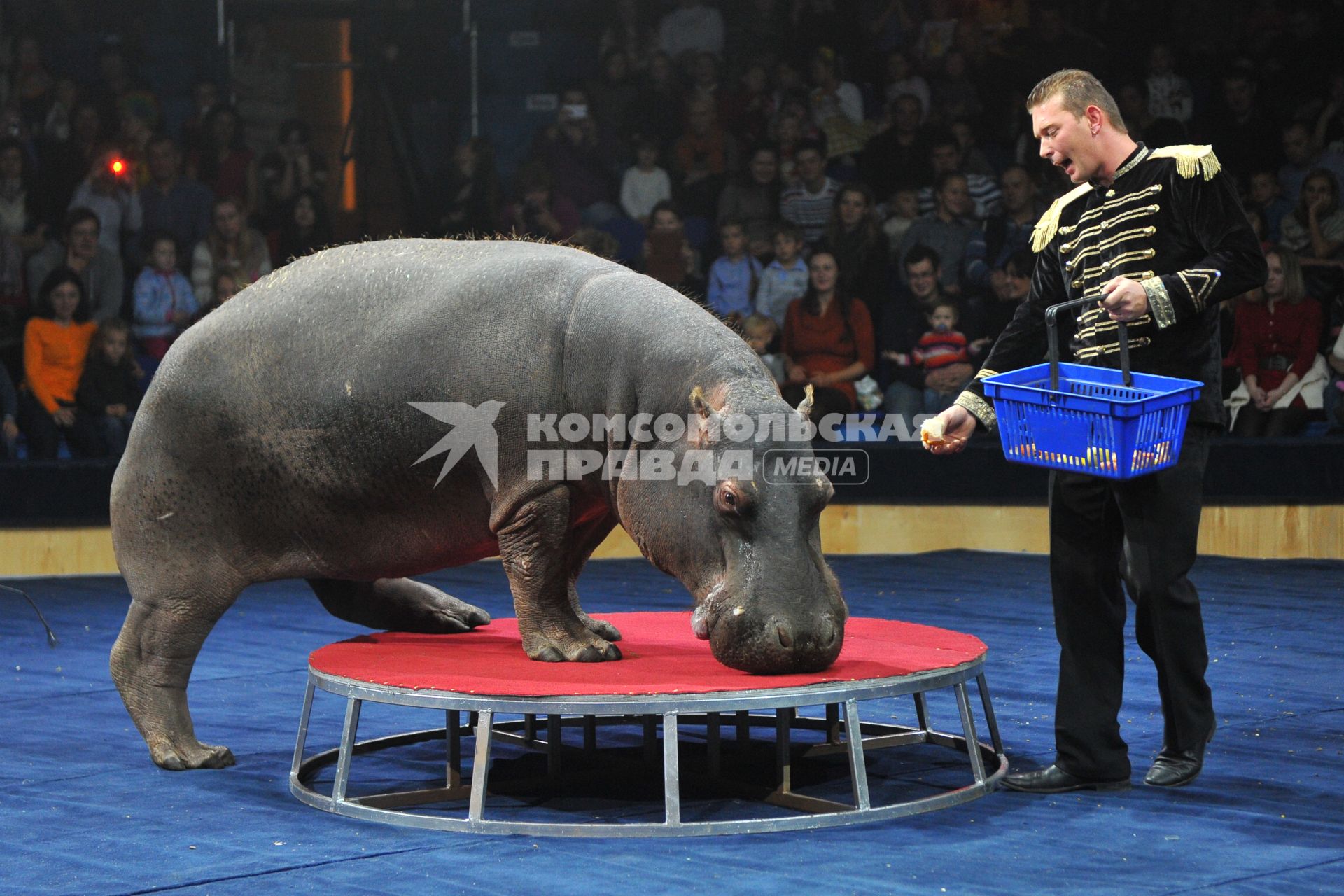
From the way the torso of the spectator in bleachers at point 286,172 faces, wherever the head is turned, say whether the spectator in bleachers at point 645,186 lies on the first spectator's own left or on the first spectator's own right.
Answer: on the first spectator's own left

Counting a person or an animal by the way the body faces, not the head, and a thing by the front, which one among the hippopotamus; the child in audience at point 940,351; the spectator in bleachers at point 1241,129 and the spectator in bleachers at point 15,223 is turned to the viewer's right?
the hippopotamus

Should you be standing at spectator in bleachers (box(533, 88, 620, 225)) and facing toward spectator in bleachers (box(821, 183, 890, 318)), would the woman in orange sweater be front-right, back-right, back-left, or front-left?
back-right

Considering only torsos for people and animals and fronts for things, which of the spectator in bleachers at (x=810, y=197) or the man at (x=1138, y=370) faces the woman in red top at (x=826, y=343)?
the spectator in bleachers

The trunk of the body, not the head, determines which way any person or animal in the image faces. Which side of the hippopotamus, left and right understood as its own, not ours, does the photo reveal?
right

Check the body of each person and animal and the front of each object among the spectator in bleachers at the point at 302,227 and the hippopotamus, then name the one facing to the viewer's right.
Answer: the hippopotamus

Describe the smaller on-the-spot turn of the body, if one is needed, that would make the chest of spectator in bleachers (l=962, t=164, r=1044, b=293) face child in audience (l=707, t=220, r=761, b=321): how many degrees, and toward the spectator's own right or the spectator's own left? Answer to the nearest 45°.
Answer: approximately 90° to the spectator's own right

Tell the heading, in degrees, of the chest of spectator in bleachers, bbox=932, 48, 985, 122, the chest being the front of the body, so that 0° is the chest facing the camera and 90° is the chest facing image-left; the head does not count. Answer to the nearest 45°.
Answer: approximately 0°

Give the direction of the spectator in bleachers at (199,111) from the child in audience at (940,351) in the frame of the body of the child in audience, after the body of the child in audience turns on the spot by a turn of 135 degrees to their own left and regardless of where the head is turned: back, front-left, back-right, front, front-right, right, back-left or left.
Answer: back-left

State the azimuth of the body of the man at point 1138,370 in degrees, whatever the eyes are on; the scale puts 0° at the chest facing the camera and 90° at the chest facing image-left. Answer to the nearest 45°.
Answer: approximately 45°
